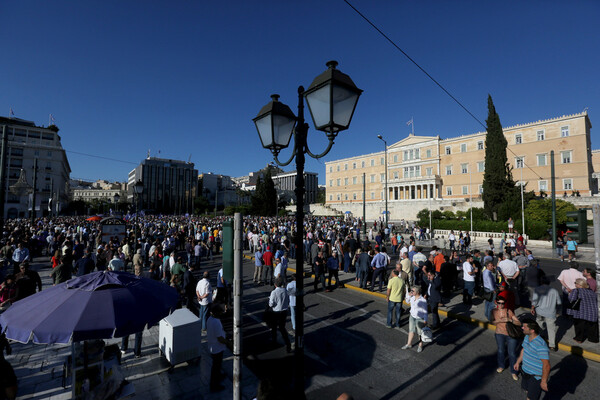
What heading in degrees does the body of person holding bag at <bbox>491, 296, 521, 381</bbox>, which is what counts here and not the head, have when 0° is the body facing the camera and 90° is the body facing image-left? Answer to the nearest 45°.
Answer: approximately 0°

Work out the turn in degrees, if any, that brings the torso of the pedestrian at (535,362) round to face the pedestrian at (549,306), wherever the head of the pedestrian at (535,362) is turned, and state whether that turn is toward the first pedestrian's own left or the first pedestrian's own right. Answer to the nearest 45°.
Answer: approximately 135° to the first pedestrian's own right

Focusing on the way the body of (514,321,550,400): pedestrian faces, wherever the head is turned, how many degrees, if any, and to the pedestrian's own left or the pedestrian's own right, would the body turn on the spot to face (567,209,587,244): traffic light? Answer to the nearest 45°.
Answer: approximately 135° to the pedestrian's own right

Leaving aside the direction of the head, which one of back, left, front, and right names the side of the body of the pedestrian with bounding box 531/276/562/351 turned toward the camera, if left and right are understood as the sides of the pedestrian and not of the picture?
back

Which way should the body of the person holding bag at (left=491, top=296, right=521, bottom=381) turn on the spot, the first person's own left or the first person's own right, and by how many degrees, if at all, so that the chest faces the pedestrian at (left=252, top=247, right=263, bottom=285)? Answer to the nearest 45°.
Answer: approximately 90° to the first person's own right

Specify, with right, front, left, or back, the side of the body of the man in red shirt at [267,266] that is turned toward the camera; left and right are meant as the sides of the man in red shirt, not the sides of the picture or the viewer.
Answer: back
